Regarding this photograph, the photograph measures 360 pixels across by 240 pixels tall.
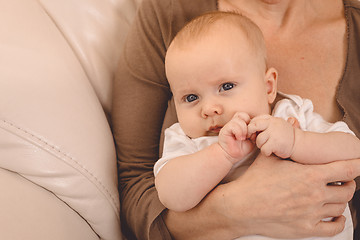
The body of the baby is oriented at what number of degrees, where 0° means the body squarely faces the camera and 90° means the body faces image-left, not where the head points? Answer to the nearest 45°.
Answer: approximately 0°

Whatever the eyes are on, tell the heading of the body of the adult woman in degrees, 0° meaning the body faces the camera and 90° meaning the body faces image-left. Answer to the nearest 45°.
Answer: approximately 0°
